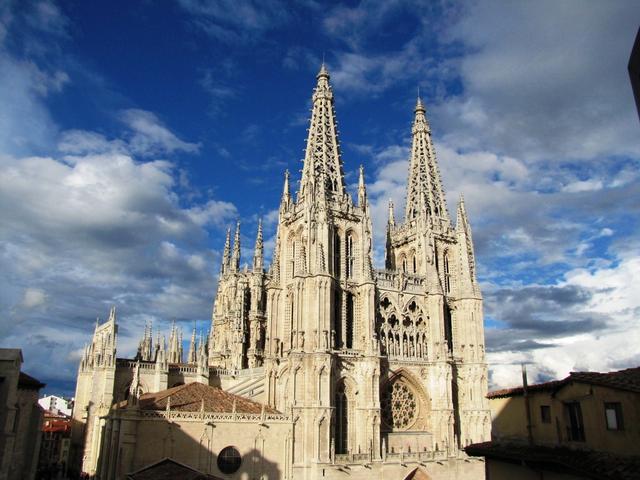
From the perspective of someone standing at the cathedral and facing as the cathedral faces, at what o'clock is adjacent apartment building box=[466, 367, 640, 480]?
The adjacent apartment building is roughly at 1 o'clock from the cathedral.

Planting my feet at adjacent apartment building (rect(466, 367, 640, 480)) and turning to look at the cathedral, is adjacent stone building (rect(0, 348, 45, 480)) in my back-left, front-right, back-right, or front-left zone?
front-left

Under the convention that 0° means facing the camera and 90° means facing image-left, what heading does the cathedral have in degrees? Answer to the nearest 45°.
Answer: approximately 315°

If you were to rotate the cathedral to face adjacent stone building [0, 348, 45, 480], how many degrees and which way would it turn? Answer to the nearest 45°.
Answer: approximately 90° to its right

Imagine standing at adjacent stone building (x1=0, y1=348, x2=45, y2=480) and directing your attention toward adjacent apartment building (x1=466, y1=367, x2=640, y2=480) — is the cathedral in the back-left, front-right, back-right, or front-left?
front-left
